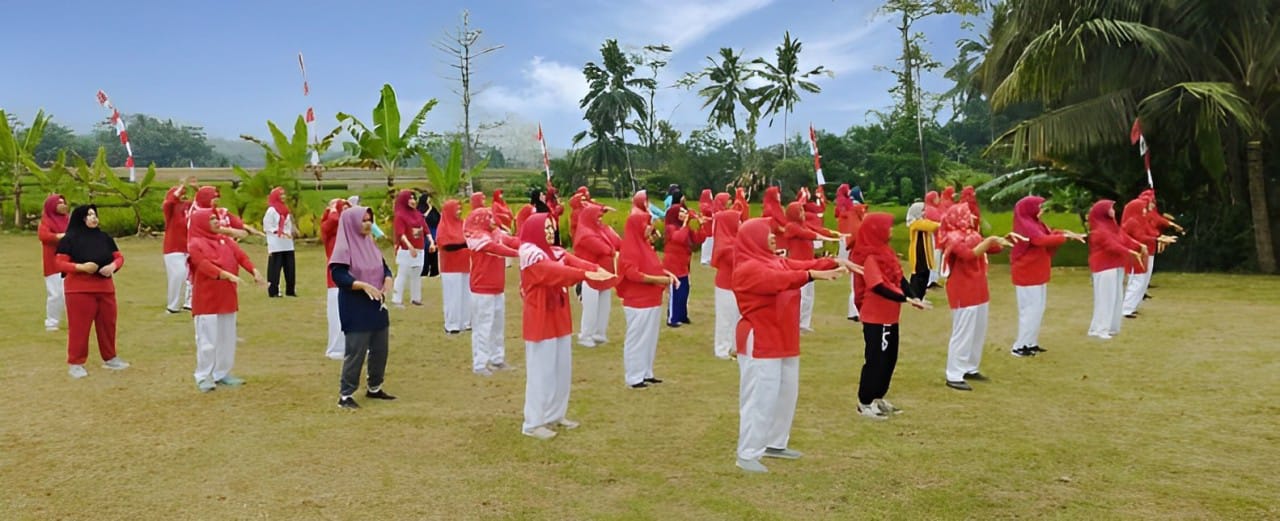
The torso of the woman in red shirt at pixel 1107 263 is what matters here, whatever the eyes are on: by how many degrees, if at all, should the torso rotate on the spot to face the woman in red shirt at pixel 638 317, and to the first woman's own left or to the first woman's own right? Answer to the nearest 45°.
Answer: approximately 135° to the first woman's own right

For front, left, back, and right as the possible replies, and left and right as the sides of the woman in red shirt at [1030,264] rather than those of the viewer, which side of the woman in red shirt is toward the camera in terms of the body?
right

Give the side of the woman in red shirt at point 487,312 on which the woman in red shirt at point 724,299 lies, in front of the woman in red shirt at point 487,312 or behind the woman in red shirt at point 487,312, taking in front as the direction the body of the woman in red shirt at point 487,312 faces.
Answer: in front

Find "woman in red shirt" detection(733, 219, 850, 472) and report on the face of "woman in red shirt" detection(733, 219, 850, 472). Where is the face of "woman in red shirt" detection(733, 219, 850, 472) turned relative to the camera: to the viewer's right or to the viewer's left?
to the viewer's right

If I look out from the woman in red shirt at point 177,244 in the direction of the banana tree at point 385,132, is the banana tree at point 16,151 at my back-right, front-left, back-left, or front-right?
front-left

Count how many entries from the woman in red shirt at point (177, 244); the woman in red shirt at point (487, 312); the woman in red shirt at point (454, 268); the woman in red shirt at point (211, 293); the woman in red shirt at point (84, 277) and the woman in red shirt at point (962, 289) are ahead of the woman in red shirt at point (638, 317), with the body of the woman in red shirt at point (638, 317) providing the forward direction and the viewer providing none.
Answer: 1

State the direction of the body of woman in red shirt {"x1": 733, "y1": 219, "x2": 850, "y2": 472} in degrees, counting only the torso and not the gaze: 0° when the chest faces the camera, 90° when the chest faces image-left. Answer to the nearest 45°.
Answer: approximately 270°

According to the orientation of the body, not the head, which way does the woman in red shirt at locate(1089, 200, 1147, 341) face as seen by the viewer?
to the viewer's right

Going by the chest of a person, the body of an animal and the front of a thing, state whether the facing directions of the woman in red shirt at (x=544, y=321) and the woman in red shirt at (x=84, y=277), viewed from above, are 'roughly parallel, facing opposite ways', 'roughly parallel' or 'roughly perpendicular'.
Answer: roughly parallel

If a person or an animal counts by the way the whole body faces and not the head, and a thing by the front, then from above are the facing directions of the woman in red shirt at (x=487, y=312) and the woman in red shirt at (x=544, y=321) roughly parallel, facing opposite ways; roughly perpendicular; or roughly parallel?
roughly parallel
